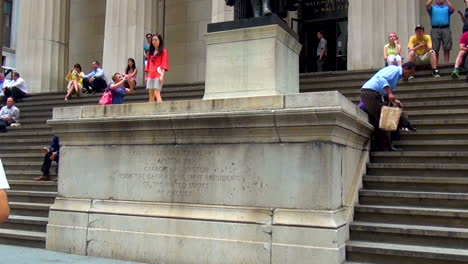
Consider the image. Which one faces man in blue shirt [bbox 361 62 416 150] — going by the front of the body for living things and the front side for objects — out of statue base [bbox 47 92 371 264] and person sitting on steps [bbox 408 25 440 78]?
the person sitting on steps

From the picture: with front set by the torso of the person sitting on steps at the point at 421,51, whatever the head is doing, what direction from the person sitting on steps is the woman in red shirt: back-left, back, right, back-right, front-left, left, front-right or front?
front-right

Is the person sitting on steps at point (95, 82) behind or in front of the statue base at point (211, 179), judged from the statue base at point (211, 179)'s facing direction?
behind

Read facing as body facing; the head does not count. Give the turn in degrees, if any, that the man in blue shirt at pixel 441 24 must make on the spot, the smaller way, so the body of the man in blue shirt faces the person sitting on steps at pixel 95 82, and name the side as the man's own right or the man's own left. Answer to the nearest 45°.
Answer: approximately 90° to the man's own right

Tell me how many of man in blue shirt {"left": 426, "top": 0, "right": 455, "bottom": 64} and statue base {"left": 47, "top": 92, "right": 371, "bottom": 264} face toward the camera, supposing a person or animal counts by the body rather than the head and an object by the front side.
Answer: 2

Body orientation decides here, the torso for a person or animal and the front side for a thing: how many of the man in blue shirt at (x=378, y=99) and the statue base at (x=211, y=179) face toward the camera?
1

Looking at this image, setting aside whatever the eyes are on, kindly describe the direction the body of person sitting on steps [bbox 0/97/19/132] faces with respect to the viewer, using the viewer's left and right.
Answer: facing the viewer and to the left of the viewer

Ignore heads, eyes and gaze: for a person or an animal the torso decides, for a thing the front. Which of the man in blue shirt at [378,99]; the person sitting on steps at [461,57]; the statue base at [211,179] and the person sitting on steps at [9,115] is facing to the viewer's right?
the man in blue shirt

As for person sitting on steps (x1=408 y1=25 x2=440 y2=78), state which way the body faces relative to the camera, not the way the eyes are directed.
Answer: toward the camera

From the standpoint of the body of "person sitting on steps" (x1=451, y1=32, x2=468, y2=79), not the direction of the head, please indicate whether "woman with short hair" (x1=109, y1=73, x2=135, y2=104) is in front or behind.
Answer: in front

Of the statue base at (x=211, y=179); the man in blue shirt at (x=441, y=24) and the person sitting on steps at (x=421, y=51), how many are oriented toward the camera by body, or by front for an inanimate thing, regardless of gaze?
3

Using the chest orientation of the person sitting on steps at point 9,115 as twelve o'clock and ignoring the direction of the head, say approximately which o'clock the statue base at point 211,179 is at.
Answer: The statue base is roughly at 10 o'clock from the person sitting on steps.

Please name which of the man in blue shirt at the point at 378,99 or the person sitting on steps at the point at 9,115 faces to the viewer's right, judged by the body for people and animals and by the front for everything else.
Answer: the man in blue shirt

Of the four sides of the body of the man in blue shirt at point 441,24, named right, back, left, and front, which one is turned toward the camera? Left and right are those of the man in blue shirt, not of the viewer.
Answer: front
